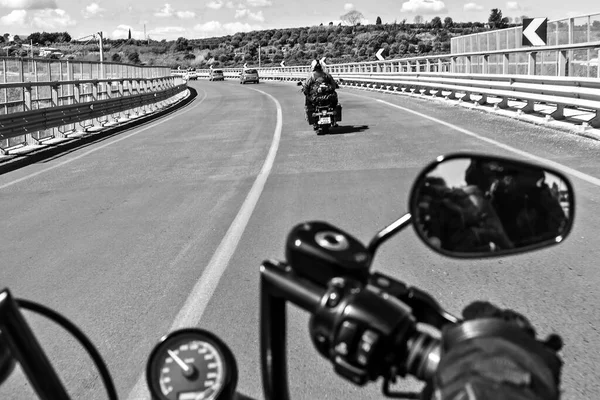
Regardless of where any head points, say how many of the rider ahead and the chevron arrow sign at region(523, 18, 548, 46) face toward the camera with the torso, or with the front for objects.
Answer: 1

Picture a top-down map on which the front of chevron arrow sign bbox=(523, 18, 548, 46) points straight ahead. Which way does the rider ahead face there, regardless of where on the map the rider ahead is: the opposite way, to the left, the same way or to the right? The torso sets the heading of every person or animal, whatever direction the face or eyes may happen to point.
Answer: the opposite way

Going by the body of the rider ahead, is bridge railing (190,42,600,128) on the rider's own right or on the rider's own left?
on the rider's own right

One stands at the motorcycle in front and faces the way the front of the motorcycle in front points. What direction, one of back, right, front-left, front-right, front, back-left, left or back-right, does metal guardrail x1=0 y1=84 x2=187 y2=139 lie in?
left

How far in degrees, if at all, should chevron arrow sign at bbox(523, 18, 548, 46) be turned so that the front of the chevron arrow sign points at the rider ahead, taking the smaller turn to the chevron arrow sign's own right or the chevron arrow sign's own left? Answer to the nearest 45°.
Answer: approximately 45° to the chevron arrow sign's own right

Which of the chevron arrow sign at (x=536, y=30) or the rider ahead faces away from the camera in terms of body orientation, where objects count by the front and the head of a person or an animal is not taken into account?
the rider ahead

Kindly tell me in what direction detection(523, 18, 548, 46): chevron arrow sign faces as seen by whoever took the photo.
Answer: facing the viewer

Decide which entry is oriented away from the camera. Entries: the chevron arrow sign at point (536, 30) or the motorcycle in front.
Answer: the motorcycle in front

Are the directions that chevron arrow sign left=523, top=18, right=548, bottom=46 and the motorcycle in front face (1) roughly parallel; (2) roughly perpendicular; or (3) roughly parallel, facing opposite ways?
roughly parallel, facing opposite ways

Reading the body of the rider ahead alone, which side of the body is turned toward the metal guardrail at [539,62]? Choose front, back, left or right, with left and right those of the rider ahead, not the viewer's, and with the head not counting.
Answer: right

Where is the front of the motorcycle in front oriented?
away from the camera

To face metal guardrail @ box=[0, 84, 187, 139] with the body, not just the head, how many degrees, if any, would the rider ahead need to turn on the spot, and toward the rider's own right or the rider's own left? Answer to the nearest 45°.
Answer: approximately 90° to the rider's own left

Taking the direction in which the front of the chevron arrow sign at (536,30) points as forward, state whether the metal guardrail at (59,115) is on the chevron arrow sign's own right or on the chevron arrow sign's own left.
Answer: on the chevron arrow sign's own right

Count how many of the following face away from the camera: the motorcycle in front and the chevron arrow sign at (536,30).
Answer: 1

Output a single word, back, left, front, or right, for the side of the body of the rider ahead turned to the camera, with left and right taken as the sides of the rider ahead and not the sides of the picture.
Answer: back

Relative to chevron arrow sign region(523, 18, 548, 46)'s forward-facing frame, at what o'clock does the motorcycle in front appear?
The motorcycle in front is roughly at 2 o'clock from the chevron arrow sign.
